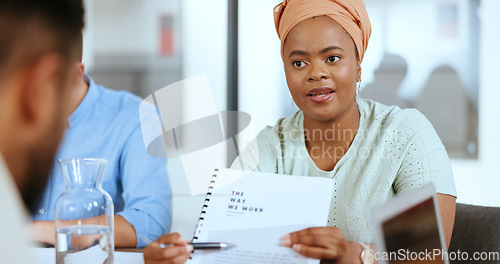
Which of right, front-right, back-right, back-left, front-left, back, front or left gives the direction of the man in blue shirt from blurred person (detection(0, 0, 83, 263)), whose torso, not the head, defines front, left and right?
front-left

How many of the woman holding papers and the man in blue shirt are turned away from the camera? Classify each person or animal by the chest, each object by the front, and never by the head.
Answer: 0

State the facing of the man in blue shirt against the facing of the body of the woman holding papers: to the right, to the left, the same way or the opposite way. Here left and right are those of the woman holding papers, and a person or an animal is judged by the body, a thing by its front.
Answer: the same way

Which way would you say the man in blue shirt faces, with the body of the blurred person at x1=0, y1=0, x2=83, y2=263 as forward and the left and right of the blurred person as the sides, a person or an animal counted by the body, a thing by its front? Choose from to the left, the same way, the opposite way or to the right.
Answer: the opposite way

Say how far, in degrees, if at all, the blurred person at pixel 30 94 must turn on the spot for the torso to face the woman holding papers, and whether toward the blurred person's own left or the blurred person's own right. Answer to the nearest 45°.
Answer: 0° — they already face them

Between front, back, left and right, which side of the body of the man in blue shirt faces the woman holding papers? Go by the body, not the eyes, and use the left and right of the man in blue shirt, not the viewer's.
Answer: left

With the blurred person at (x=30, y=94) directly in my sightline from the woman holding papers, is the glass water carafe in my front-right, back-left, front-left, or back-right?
front-right

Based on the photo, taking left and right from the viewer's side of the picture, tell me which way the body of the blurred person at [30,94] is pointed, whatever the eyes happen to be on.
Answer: facing away from the viewer and to the right of the viewer

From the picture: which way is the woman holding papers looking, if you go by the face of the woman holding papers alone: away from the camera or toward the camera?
toward the camera

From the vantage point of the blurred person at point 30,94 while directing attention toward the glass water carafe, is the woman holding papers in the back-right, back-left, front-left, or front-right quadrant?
front-right

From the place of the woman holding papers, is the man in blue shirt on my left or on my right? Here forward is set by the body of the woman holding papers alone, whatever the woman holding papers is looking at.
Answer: on my right

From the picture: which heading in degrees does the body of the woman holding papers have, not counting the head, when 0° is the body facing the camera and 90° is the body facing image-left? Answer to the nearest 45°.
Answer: approximately 45°
